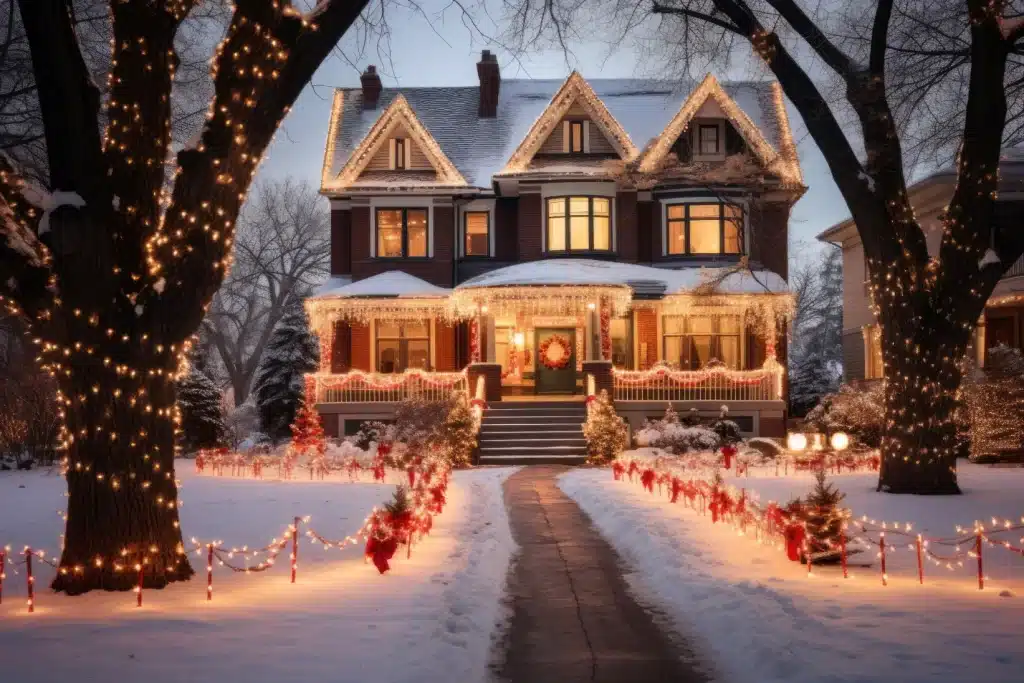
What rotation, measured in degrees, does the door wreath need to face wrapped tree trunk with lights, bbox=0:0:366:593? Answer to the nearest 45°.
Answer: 0° — it already faces it

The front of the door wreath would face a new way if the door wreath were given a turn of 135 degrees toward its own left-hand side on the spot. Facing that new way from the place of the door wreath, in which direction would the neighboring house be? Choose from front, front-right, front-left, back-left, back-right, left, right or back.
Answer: front-right

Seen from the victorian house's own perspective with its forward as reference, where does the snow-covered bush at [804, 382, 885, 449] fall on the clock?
The snow-covered bush is roughly at 10 o'clock from the victorian house.

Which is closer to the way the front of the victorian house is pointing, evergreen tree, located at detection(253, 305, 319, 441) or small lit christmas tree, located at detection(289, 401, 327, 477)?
the small lit christmas tree

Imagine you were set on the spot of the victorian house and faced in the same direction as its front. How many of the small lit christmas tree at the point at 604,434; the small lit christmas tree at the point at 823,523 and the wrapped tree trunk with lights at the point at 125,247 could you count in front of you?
3

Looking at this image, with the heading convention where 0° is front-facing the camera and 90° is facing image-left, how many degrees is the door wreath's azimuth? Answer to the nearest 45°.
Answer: approximately 0°

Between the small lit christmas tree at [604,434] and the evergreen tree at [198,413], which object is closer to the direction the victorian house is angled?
the small lit christmas tree

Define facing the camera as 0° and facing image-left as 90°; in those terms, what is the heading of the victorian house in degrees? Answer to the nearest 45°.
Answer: approximately 0°

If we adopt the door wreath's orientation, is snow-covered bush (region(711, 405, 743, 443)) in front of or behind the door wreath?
in front

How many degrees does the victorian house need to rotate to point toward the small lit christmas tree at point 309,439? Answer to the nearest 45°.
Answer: approximately 45° to its right

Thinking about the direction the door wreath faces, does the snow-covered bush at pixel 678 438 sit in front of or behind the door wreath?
in front
